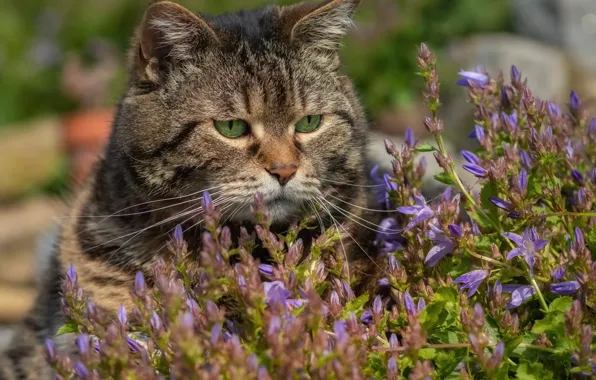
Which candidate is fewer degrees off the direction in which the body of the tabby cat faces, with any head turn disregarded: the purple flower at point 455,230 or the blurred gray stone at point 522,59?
the purple flower

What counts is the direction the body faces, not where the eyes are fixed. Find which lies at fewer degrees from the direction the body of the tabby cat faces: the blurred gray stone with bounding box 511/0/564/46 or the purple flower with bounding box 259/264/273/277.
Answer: the purple flower

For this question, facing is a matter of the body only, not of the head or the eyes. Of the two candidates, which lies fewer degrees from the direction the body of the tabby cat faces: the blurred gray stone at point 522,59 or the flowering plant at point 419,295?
the flowering plant

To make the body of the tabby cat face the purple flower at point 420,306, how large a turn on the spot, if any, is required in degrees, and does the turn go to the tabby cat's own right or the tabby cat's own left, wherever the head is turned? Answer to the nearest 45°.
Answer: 0° — it already faces it

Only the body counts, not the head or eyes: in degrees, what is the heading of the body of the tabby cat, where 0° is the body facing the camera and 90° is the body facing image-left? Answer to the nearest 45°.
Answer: approximately 315°

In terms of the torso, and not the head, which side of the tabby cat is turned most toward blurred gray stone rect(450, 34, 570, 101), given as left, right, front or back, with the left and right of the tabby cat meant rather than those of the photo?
left

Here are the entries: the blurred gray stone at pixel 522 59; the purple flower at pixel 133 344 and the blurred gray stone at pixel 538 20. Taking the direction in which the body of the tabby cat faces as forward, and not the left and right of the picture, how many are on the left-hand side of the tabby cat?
2

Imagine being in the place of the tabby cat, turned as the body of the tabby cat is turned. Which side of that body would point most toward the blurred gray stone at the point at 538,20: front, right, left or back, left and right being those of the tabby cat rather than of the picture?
left
